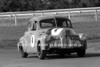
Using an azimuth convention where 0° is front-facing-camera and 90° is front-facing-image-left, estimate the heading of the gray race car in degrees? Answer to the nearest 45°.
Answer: approximately 315°
